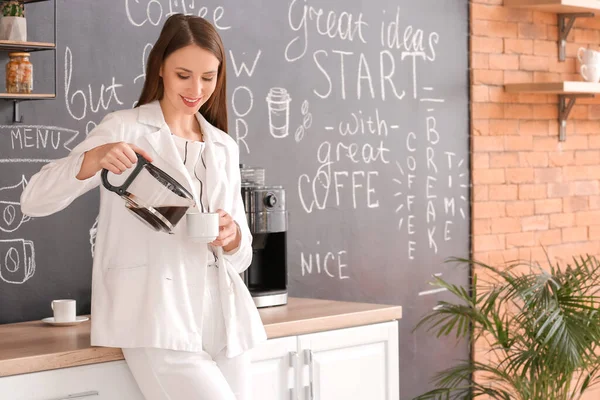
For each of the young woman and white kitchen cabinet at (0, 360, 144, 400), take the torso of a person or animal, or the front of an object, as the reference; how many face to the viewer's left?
0

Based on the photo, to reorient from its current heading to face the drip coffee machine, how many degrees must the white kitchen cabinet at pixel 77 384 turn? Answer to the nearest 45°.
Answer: approximately 90° to its left

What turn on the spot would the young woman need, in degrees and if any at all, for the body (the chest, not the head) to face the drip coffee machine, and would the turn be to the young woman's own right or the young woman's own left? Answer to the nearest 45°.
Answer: approximately 90° to the young woman's own left

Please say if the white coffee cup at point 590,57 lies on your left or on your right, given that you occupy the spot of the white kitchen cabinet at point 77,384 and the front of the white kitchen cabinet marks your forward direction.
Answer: on your left

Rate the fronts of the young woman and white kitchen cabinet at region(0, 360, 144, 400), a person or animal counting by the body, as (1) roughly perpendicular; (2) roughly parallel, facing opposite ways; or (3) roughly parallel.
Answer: roughly parallel

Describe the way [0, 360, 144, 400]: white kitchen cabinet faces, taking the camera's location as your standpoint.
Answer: facing the viewer and to the right of the viewer

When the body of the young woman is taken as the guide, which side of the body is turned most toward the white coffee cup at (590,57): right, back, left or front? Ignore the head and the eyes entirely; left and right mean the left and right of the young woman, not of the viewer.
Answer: left

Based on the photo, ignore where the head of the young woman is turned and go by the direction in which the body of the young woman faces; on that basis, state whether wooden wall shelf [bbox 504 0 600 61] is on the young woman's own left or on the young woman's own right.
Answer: on the young woman's own left
